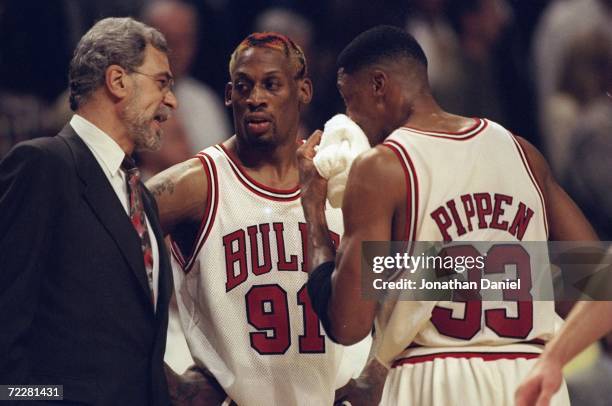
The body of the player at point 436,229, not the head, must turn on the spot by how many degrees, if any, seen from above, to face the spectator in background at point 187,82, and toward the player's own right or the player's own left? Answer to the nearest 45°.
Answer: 0° — they already face them

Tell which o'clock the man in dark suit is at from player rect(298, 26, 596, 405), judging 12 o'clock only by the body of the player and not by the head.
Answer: The man in dark suit is roughly at 10 o'clock from the player.

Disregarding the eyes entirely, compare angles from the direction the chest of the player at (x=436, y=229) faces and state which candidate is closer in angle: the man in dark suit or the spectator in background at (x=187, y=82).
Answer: the spectator in background

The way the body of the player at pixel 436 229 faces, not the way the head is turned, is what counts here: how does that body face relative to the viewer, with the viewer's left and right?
facing away from the viewer and to the left of the viewer

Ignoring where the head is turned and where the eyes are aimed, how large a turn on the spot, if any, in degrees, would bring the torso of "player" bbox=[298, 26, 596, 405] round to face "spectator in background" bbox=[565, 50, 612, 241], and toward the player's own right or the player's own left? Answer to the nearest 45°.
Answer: approximately 90° to the player's own right

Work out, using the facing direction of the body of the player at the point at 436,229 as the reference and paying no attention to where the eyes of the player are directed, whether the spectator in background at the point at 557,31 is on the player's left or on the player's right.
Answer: on the player's right

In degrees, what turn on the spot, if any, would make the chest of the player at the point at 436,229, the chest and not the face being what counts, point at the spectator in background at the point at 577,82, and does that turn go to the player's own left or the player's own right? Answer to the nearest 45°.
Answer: approximately 90° to the player's own right

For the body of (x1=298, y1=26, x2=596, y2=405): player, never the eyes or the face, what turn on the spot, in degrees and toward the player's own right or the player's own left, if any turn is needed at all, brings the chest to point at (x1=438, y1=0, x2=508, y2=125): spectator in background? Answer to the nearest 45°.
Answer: approximately 45° to the player's own right
